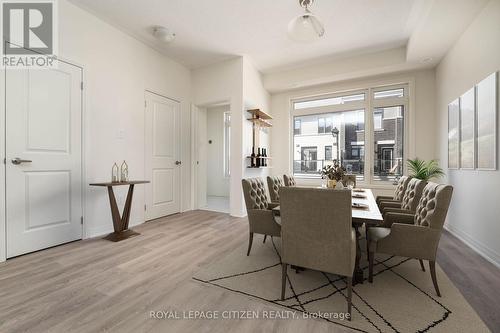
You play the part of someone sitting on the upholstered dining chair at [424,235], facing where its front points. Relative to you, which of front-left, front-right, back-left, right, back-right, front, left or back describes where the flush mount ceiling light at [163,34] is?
front

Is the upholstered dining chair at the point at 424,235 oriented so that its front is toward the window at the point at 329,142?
no

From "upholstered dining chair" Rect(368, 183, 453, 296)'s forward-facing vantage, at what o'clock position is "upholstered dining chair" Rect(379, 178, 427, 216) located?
"upholstered dining chair" Rect(379, 178, 427, 216) is roughly at 3 o'clock from "upholstered dining chair" Rect(368, 183, 453, 296).

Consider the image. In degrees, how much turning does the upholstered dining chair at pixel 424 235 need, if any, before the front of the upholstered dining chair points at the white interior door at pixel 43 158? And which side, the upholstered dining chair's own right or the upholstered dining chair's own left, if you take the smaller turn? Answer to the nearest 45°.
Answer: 0° — it already faces it

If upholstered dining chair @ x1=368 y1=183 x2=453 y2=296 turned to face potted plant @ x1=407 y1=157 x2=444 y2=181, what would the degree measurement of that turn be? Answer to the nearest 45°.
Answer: approximately 90° to its right

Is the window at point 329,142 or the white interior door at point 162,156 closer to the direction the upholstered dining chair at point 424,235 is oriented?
the white interior door

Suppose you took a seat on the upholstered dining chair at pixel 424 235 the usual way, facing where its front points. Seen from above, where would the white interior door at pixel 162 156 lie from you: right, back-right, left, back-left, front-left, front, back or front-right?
front

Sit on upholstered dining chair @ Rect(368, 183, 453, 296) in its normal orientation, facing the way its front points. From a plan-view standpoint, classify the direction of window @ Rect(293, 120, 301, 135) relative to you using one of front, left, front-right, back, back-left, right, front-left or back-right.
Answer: front-right

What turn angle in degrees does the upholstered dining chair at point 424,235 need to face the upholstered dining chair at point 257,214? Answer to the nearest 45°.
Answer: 0° — it already faces it

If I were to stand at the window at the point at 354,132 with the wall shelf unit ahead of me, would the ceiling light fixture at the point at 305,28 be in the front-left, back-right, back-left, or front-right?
front-left

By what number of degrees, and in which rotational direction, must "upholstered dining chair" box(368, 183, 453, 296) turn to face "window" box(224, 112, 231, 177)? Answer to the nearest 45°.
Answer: approximately 45° to its right

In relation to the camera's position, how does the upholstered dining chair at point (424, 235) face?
facing to the left of the viewer
